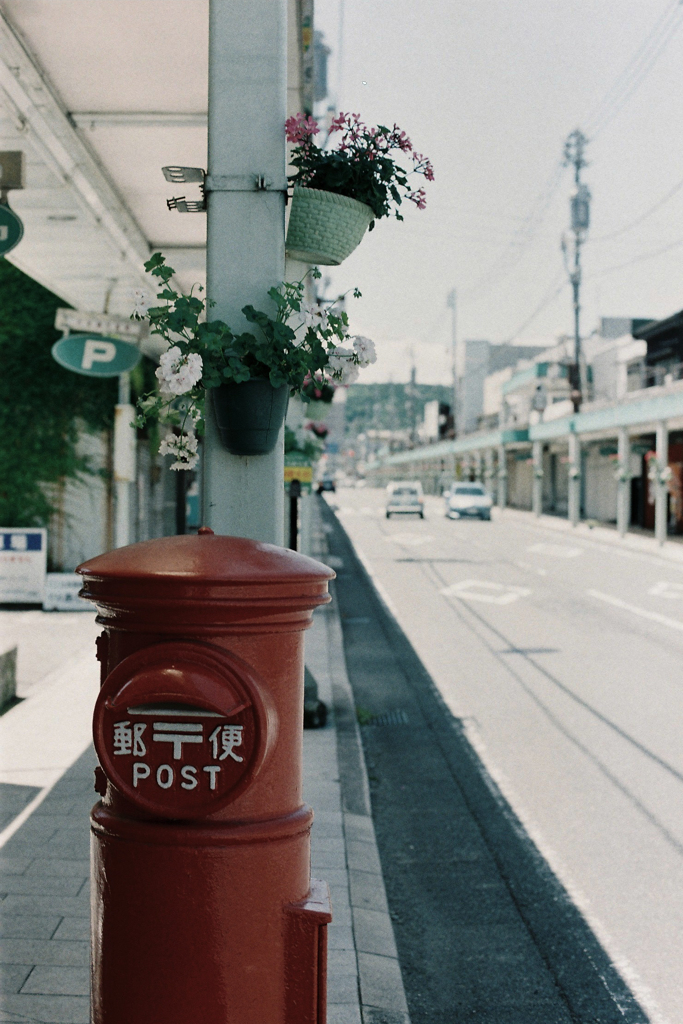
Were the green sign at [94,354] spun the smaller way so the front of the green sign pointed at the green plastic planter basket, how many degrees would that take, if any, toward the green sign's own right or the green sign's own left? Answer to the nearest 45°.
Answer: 0° — it already faces it

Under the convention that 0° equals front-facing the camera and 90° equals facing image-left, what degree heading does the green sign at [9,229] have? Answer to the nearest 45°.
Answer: approximately 0°

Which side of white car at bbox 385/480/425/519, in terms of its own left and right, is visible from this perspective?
back

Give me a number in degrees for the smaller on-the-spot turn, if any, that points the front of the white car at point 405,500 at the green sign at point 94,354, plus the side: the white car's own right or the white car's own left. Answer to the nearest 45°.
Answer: approximately 180°

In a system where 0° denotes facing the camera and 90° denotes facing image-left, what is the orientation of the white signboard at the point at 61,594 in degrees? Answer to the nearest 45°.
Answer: approximately 0°

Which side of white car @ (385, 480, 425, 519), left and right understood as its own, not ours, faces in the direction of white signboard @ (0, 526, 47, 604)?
back

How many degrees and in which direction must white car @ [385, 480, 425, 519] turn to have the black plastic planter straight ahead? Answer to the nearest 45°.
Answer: approximately 180°
